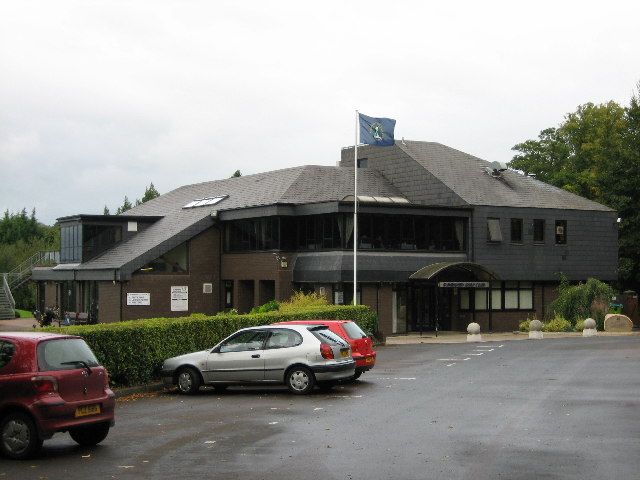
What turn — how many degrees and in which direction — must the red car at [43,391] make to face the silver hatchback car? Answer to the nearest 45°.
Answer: approximately 90° to its right

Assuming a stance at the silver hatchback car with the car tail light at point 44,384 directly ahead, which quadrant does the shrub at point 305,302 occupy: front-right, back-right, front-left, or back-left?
back-right

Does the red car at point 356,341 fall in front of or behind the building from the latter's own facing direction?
in front

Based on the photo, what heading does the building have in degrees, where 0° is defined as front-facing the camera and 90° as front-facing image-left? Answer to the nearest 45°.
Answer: approximately 0°

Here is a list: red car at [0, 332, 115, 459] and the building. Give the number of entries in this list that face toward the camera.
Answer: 1

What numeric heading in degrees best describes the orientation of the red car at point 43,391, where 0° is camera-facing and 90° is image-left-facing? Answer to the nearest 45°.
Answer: approximately 135°

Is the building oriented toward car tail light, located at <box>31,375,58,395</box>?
yes

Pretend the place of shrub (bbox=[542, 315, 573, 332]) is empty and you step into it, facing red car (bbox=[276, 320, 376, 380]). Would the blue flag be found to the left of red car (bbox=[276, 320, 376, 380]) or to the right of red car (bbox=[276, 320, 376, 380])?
right

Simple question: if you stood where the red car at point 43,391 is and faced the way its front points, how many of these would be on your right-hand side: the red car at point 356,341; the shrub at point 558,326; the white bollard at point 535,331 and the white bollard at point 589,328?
4

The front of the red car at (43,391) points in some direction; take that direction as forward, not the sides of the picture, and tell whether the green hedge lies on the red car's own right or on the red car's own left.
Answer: on the red car's own right

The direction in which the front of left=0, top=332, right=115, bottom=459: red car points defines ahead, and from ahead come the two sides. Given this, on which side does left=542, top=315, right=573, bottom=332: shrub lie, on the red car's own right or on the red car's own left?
on the red car's own right
